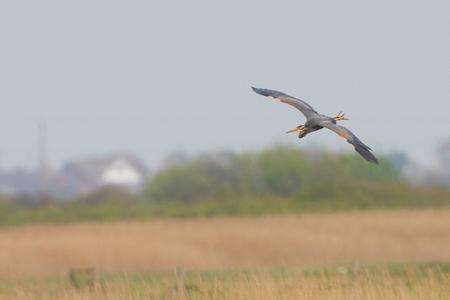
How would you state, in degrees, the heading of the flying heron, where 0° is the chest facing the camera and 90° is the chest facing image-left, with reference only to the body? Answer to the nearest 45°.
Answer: approximately 45°

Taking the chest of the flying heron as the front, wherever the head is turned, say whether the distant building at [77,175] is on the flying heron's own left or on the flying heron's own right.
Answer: on the flying heron's own right
